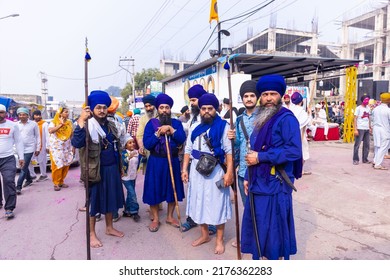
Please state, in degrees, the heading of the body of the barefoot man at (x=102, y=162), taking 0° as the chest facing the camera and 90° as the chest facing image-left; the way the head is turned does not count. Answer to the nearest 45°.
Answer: approximately 315°

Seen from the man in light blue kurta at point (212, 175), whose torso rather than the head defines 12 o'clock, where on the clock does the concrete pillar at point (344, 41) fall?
The concrete pillar is roughly at 7 o'clock from the man in light blue kurta.

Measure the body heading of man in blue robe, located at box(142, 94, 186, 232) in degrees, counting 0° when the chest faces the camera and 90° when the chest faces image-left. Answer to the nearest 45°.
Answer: approximately 0°

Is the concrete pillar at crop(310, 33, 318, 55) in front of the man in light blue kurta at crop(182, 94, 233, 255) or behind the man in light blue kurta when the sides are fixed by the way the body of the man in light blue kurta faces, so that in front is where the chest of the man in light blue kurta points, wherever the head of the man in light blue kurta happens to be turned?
behind

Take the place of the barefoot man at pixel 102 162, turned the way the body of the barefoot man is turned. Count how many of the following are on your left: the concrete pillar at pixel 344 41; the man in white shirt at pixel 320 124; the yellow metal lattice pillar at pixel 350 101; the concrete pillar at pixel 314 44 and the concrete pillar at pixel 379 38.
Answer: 5

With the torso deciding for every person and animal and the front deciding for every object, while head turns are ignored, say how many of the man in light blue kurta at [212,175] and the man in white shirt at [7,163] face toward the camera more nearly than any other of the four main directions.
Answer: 2

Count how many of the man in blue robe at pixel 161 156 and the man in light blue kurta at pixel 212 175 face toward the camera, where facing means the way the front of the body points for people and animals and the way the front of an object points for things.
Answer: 2
